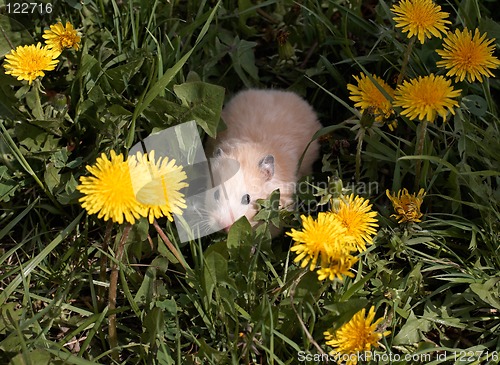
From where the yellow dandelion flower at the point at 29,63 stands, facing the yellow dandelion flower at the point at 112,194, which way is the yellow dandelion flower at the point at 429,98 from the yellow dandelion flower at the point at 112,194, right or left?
left

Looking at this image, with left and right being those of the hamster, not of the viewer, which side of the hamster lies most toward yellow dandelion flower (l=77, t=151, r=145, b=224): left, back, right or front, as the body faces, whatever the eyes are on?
front

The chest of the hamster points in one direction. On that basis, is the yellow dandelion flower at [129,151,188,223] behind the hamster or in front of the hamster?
in front

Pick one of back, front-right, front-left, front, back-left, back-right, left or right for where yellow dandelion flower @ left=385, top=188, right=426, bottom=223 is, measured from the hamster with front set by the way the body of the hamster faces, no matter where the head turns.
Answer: left

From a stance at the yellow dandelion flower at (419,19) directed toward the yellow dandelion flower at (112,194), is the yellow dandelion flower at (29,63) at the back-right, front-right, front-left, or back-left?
front-right

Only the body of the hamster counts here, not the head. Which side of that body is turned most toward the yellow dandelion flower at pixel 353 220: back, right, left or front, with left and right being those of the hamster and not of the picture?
left

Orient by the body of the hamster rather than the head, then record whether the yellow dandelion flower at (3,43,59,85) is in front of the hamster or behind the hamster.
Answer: in front

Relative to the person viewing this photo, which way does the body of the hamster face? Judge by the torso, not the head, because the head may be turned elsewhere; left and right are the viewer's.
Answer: facing the viewer and to the left of the viewer

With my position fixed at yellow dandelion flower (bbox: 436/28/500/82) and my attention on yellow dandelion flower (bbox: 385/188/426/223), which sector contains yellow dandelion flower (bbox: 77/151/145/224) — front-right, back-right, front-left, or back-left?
front-right

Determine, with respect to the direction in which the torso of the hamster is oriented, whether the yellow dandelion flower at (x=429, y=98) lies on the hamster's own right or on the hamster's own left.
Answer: on the hamster's own left

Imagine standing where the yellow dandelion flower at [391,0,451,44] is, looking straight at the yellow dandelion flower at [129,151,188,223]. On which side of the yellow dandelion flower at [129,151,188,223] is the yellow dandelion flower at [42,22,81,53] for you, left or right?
right

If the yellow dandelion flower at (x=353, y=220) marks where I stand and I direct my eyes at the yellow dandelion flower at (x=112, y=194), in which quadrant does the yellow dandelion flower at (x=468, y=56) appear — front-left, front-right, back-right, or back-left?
back-right

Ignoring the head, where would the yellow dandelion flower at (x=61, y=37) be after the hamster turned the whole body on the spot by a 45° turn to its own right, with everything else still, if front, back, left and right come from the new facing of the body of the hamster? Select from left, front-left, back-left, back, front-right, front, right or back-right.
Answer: front
